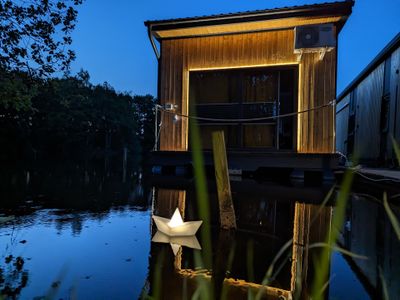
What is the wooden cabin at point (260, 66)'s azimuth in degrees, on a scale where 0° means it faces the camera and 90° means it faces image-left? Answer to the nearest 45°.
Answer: approximately 0°

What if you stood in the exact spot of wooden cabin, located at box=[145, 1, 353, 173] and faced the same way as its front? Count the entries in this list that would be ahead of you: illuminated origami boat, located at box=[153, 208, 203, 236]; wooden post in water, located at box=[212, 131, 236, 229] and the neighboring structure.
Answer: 2

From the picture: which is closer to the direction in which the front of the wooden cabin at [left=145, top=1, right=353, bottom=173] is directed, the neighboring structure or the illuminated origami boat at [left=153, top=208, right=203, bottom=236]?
the illuminated origami boat

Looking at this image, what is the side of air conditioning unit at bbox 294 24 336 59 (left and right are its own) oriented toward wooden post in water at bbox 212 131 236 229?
front

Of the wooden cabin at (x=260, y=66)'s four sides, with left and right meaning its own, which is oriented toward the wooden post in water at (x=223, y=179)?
front

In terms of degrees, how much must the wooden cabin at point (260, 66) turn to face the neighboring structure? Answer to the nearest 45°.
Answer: approximately 135° to its left

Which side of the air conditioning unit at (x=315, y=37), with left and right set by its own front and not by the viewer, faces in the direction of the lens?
front

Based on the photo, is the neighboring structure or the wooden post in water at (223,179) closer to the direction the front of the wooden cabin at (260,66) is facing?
the wooden post in water
